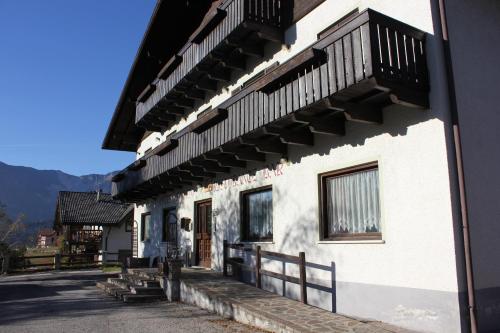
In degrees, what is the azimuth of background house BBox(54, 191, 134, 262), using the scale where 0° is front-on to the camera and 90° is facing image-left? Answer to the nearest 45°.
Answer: approximately 45°

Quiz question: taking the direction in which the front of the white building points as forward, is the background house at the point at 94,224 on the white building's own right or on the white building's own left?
on the white building's own right

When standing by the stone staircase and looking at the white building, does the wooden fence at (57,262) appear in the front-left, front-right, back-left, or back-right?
back-left

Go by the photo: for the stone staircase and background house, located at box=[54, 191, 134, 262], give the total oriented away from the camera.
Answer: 0

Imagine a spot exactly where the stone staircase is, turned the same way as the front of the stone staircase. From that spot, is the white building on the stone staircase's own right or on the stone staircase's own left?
on the stone staircase's own left

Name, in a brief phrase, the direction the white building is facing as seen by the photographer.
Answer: facing the viewer and to the left of the viewer

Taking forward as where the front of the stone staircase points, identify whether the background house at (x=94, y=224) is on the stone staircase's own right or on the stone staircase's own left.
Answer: on the stone staircase's own right

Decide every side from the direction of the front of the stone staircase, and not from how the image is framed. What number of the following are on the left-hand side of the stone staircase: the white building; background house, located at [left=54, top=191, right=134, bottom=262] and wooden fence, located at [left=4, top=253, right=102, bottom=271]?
1

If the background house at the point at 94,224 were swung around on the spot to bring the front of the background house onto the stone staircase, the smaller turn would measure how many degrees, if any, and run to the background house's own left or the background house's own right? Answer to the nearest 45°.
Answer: approximately 45° to the background house's own left
